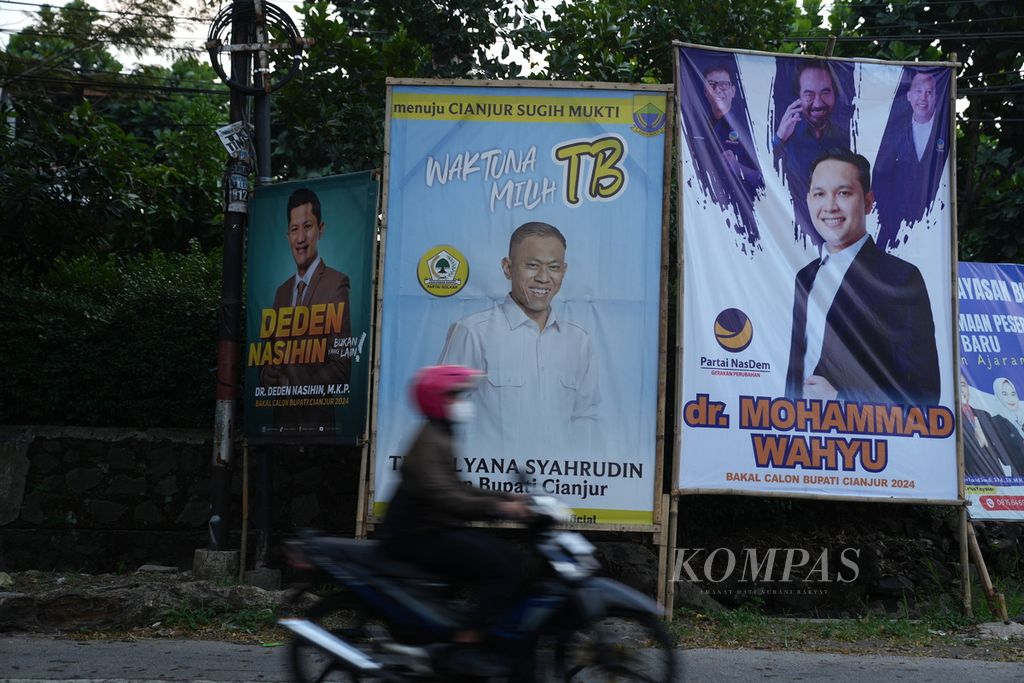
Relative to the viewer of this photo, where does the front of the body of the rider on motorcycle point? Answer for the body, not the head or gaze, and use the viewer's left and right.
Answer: facing to the right of the viewer

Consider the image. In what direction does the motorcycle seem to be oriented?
to the viewer's right

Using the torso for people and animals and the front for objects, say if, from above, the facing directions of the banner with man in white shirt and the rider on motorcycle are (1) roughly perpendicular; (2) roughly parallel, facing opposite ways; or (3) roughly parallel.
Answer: roughly perpendicular

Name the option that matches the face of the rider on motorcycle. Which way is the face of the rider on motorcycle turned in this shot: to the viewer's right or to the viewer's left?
to the viewer's right

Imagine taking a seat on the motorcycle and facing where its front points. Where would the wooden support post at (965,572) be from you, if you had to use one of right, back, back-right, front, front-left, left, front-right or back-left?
front-left

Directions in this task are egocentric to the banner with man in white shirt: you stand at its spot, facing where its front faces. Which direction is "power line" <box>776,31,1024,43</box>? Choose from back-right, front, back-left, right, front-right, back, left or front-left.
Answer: back-left

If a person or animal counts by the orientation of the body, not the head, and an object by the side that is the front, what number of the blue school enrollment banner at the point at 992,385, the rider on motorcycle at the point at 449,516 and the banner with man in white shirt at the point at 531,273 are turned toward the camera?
2

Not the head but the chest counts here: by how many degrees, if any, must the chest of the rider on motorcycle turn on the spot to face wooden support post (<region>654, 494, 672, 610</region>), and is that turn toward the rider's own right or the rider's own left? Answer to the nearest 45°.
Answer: approximately 45° to the rider's own left

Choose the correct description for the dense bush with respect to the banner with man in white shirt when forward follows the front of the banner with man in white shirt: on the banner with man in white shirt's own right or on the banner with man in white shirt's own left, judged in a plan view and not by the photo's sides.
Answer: on the banner with man in white shirt's own right

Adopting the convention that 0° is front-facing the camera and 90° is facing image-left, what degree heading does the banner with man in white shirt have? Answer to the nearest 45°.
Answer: approximately 0°

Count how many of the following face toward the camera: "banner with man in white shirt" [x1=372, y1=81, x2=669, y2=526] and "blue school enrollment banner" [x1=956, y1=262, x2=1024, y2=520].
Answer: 2

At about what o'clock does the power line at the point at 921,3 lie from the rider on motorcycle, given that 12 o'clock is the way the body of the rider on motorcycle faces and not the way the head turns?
The power line is roughly at 10 o'clock from the rider on motorcycle.

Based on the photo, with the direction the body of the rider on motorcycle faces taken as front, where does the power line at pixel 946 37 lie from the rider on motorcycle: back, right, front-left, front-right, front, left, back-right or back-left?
front-left

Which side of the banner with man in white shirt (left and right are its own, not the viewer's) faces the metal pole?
right
